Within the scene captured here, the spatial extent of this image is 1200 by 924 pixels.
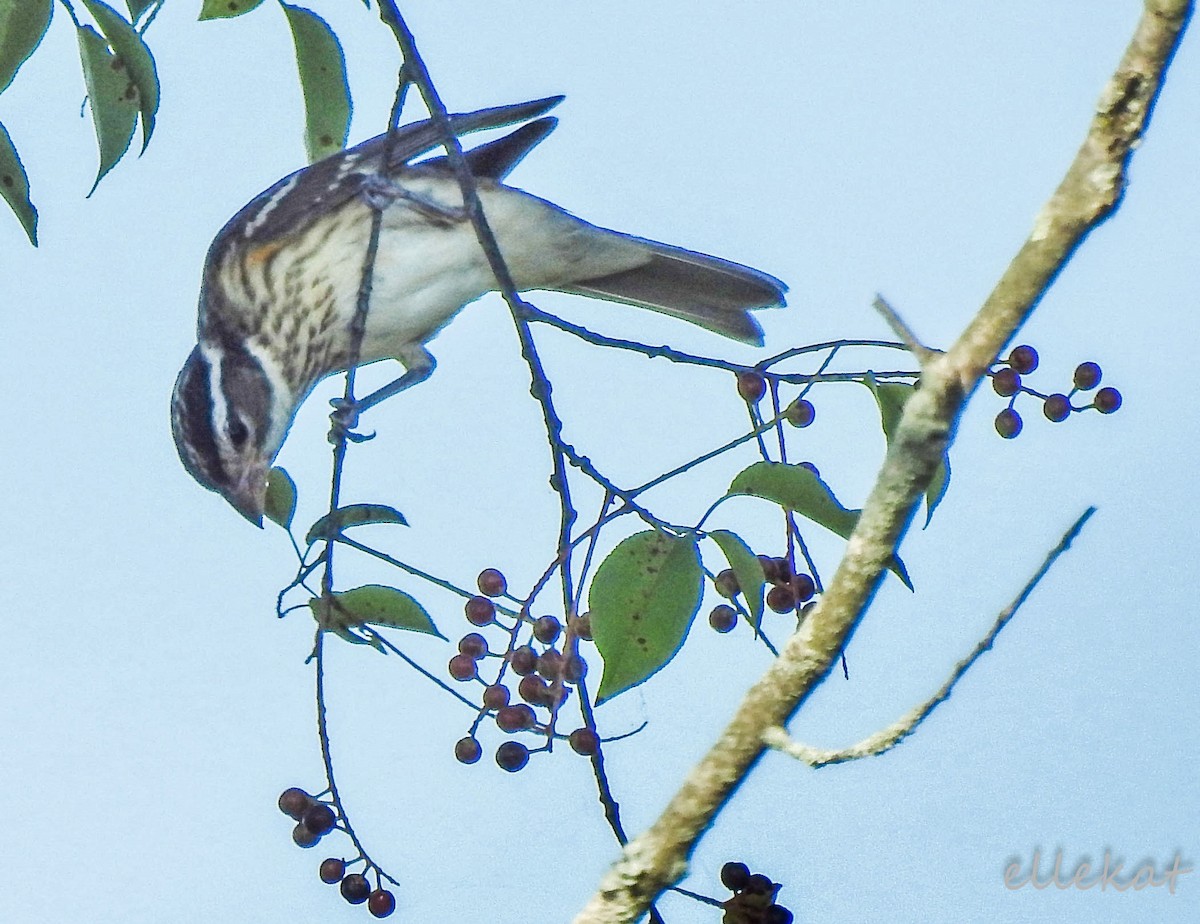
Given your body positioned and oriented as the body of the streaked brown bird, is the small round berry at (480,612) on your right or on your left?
on your left

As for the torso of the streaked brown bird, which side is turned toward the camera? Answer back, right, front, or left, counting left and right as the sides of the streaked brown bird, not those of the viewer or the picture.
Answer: left

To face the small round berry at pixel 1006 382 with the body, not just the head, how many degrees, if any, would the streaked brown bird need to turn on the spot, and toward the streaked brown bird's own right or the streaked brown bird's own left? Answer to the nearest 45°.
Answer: approximately 135° to the streaked brown bird's own left

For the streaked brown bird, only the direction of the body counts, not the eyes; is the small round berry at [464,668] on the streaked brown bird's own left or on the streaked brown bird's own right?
on the streaked brown bird's own left

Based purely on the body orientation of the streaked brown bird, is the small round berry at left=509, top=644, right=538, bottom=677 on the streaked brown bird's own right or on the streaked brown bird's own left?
on the streaked brown bird's own left

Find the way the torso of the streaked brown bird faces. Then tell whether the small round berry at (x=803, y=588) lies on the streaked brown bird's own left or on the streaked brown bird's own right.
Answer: on the streaked brown bird's own left

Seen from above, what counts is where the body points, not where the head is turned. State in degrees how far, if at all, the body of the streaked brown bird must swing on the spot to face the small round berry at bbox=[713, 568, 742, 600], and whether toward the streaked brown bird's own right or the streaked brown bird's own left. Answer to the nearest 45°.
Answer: approximately 135° to the streaked brown bird's own left

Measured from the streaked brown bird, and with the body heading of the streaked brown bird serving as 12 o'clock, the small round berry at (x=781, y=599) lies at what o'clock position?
The small round berry is roughly at 6 o'clock from the streaked brown bird.
